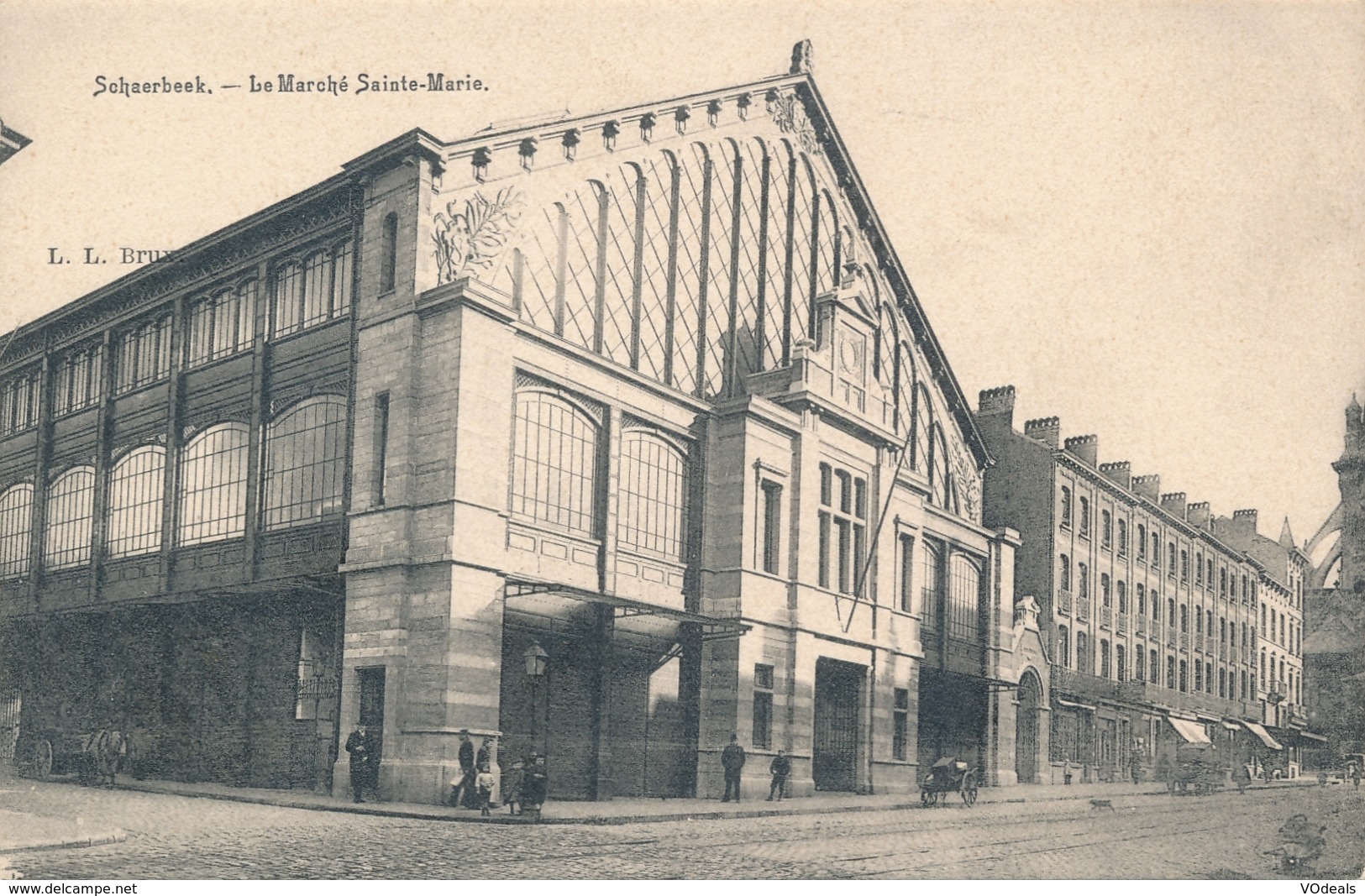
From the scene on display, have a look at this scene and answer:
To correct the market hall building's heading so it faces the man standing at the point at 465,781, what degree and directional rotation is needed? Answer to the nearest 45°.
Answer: approximately 45° to its right

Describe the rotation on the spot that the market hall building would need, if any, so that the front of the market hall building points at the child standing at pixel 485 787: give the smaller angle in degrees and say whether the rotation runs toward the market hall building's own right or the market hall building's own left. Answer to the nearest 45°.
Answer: approximately 45° to the market hall building's own right

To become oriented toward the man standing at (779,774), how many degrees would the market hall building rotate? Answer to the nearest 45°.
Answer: approximately 45° to its left
